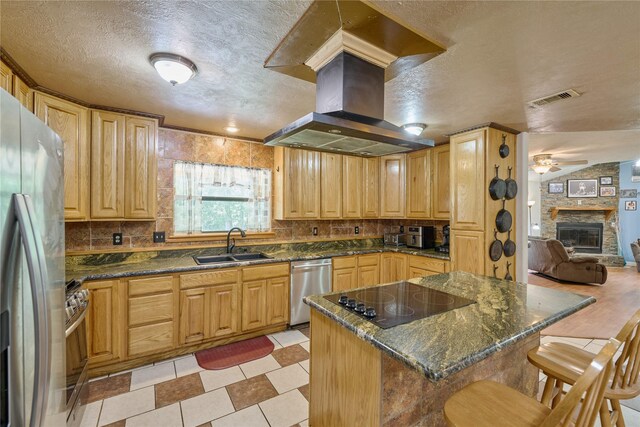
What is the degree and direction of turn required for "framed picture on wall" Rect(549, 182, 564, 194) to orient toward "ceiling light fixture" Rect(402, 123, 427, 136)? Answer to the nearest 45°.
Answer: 0° — it already faces it

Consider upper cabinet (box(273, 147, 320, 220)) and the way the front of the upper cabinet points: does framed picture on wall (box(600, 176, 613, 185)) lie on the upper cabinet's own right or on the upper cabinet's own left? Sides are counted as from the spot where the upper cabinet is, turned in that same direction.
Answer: on the upper cabinet's own left

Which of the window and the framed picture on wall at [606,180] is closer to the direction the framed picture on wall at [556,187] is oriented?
the window

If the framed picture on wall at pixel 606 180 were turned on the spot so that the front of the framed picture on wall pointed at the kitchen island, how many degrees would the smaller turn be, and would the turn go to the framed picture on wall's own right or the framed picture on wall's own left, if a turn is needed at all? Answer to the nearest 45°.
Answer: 0° — it already faces it

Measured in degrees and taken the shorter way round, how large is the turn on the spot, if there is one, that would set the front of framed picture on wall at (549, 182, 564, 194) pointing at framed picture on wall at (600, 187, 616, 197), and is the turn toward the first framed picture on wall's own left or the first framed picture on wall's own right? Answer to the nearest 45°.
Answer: approximately 90° to the first framed picture on wall's own left
